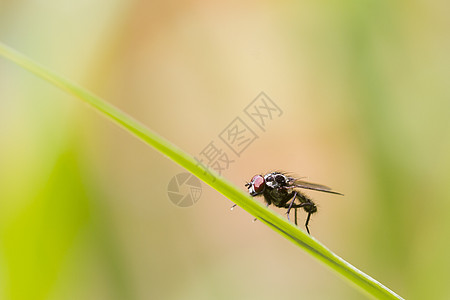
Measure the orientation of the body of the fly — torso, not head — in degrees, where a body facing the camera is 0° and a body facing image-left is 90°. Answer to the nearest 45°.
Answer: approximately 90°
